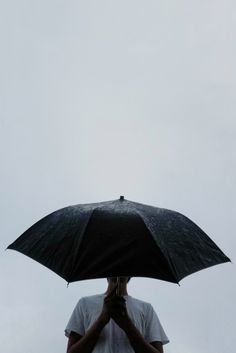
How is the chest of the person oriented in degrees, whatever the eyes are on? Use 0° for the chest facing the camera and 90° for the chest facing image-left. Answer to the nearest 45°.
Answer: approximately 0°
